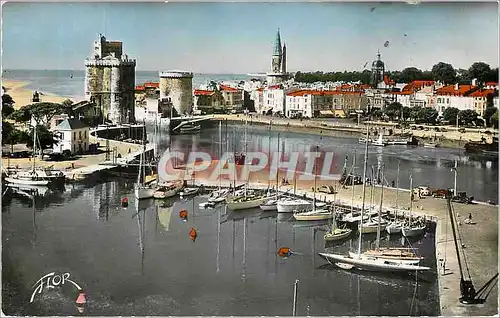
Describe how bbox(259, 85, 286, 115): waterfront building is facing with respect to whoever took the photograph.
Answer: facing the viewer

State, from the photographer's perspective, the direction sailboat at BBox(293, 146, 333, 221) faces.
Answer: facing to the left of the viewer

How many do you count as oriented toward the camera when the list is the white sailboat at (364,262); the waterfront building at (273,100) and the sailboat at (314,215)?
1

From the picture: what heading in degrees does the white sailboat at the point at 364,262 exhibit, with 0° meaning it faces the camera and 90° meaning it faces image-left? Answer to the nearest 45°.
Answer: approximately 90°

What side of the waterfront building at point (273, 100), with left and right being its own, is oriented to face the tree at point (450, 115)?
left

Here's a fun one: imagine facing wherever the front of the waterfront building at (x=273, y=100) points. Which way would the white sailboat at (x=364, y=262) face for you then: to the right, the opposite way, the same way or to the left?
to the right
